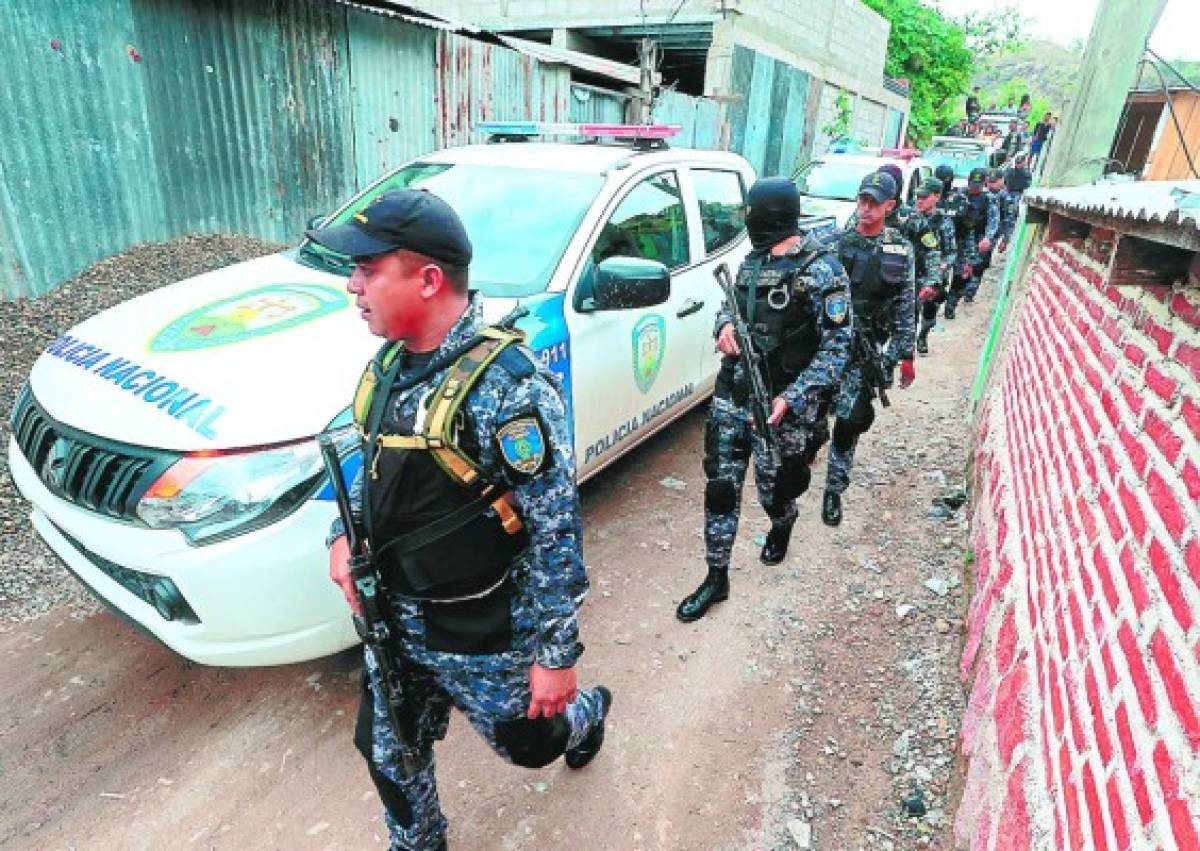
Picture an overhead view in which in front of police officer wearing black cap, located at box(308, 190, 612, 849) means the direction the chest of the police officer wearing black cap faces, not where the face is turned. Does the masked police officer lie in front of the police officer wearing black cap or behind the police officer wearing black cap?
behind

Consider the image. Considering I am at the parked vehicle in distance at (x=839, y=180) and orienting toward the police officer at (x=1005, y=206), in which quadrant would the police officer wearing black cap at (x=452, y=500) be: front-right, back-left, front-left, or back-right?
back-right

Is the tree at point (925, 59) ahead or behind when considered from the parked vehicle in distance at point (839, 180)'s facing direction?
behind

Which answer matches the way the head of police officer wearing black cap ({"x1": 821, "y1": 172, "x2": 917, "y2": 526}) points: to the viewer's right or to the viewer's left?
to the viewer's left

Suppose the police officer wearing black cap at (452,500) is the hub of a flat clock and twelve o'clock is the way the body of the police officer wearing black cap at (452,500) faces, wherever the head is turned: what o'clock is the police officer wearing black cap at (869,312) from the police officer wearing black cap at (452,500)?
the police officer wearing black cap at (869,312) is roughly at 6 o'clock from the police officer wearing black cap at (452,500).

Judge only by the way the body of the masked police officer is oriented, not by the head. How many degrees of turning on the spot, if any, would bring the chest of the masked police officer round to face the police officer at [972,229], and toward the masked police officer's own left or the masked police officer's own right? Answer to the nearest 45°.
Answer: approximately 135° to the masked police officer's own right

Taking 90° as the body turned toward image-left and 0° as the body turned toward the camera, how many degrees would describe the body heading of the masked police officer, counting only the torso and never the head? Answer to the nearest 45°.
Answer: approximately 45°

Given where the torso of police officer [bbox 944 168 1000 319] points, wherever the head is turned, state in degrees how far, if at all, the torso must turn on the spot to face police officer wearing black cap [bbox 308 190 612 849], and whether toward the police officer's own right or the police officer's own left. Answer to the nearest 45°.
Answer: approximately 45° to the police officer's own left

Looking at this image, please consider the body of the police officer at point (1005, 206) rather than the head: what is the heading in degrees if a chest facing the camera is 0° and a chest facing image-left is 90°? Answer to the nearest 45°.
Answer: approximately 45°

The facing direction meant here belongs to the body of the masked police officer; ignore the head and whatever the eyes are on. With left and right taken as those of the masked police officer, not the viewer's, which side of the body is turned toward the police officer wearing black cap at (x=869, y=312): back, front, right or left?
back

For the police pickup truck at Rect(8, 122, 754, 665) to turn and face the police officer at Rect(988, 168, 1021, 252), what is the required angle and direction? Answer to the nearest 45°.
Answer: approximately 180°

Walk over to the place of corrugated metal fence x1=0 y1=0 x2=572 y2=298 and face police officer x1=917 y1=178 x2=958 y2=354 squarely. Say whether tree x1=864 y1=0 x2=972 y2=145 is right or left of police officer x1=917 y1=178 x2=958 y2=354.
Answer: left
